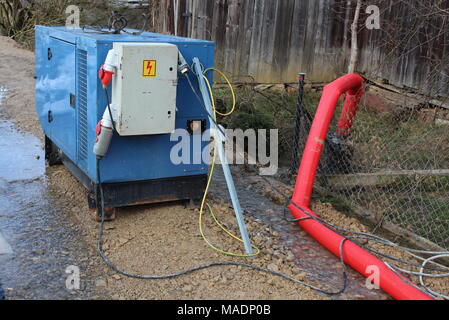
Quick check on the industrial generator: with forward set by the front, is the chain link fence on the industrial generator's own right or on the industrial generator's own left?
on the industrial generator's own left

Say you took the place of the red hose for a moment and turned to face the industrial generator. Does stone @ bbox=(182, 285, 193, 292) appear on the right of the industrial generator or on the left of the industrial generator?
left

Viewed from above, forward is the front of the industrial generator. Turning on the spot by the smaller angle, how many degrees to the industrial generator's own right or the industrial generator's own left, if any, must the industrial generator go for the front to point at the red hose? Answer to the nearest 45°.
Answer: approximately 90° to the industrial generator's own left

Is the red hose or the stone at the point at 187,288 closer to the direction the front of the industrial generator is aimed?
the stone

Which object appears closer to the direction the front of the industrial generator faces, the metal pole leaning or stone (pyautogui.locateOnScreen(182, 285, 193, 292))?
the stone

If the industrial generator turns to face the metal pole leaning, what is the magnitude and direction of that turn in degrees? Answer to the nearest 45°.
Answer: approximately 45° to its left

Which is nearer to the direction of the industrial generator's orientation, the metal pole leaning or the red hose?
the metal pole leaning

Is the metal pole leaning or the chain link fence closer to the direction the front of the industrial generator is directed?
the metal pole leaning

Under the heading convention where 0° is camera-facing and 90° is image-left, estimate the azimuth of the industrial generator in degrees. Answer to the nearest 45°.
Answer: approximately 0°

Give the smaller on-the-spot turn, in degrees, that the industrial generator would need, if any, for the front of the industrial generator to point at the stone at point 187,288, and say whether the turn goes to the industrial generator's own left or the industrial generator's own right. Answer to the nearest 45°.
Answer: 0° — it already faces it
